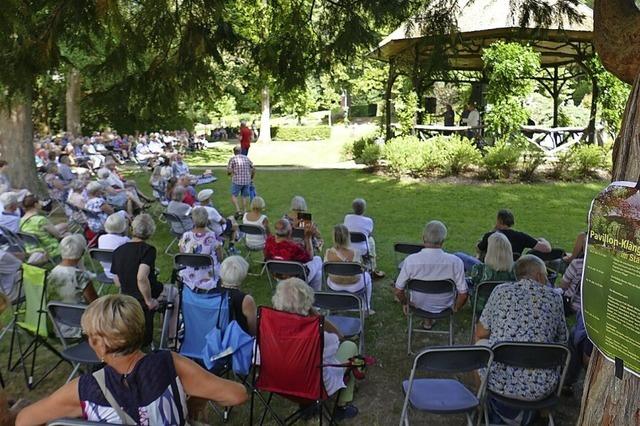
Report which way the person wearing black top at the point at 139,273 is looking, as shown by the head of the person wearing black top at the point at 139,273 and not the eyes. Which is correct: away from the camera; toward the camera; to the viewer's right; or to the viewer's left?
away from the camera

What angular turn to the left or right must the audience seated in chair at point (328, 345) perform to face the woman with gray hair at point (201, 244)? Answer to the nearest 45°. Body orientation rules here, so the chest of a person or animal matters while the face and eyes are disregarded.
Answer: approximately 90° to their left

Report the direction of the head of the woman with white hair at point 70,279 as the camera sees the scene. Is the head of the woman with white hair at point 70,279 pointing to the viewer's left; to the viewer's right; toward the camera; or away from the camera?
away from the camera

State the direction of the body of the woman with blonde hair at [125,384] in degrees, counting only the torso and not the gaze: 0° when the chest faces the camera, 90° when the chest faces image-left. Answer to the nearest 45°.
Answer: approximately 180°

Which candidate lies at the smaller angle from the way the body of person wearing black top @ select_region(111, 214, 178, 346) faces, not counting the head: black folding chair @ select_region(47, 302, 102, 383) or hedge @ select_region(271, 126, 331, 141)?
the hedge

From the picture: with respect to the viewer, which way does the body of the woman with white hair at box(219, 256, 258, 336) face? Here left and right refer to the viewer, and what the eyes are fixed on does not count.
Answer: facing away from the viewer and to the right of the viewer

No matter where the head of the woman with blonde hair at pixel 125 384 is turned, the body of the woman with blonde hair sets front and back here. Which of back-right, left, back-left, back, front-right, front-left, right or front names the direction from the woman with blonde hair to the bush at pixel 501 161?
front-right

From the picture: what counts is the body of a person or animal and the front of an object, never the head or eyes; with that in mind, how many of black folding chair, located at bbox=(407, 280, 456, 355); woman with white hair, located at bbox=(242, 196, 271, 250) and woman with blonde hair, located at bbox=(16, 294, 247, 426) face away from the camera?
3

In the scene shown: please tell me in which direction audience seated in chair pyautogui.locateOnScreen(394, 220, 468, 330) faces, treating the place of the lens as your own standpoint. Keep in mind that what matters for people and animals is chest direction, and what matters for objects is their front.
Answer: facing away from the viewer

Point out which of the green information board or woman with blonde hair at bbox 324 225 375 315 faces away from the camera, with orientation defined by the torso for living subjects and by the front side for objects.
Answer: the woman with blonde hair

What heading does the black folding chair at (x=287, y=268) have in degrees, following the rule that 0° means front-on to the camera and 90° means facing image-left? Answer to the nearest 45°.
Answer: approximately 180°

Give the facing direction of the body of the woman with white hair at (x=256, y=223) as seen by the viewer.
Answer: away from the camera

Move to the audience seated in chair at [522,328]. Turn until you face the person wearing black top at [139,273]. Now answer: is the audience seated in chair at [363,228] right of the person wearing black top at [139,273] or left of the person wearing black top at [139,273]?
right

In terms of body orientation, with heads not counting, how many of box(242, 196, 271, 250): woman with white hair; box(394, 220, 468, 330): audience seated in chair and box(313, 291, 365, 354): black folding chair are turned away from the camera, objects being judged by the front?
3

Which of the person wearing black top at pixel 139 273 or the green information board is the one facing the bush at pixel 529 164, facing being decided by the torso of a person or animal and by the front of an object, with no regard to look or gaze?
the person wearing black top

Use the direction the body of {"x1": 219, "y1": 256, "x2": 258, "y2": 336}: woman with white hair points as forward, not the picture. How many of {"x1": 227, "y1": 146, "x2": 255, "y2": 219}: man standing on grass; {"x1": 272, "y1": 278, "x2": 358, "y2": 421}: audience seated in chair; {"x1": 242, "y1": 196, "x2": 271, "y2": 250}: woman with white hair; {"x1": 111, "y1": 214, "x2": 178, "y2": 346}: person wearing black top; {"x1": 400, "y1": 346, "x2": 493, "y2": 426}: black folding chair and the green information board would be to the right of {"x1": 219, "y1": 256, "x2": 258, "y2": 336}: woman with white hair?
3

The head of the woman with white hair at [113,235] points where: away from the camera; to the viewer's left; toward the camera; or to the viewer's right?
away from the camera

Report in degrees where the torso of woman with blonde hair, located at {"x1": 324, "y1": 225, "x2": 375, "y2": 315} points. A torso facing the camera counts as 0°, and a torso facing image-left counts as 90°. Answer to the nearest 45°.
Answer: approximately 180°
